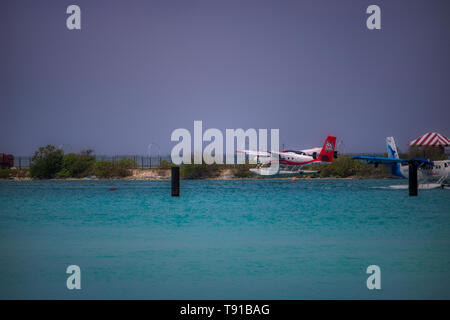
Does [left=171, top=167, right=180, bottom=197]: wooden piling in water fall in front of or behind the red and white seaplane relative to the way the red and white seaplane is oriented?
in front

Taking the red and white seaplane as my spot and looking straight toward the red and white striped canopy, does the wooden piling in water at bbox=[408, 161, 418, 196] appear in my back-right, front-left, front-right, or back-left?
front-right

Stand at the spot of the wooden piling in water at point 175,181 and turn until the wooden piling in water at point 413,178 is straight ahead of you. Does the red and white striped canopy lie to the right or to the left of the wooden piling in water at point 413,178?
left

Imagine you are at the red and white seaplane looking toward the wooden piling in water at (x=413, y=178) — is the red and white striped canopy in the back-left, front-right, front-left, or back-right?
front-left

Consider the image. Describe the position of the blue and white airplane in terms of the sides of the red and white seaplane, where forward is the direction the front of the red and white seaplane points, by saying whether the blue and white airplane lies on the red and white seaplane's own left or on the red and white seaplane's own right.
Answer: on the red and white seaplane's own left

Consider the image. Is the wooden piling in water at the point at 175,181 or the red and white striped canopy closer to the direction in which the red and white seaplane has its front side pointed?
the wooden piling in water

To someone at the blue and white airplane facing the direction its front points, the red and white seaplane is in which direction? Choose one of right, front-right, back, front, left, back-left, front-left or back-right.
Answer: back

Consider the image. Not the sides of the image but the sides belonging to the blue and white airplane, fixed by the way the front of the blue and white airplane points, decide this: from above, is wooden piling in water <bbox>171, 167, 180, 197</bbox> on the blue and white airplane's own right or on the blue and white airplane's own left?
on the blue and white airplane's own right

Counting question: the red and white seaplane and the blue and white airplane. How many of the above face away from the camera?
0

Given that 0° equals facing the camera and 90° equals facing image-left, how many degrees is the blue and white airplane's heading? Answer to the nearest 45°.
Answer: approximately 315°

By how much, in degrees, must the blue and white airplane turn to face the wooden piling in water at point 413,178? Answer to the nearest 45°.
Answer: approximately 45° to its right

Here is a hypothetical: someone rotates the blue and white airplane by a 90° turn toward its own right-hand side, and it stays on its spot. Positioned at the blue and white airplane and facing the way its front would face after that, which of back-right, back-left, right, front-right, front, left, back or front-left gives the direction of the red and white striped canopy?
back-right

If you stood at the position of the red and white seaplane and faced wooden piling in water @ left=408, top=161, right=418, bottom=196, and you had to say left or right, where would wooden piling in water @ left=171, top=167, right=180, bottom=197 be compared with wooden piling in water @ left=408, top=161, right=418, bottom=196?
right
